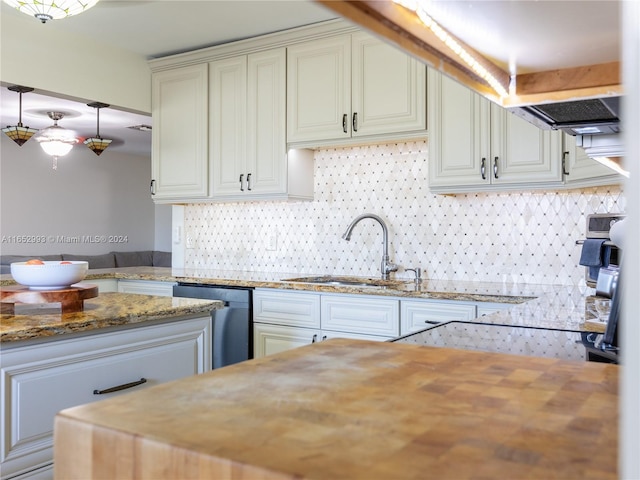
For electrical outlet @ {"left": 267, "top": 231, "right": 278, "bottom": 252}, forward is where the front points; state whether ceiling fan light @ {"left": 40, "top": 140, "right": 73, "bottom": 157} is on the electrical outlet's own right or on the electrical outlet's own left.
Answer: on the electrical outlet's own right

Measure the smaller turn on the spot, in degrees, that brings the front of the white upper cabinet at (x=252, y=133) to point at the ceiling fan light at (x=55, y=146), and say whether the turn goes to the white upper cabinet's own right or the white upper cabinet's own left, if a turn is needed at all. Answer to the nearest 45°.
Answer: approximately 90° to the white upper cabinet's own right

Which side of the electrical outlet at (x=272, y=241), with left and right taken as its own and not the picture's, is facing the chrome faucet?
left

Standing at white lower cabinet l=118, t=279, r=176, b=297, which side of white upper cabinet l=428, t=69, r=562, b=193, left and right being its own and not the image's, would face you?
right

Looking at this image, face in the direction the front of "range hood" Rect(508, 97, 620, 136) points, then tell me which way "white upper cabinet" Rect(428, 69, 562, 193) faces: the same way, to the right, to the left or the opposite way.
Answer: to the left

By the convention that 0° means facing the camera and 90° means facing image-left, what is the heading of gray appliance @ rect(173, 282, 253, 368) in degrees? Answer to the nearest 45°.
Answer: approximately 45°

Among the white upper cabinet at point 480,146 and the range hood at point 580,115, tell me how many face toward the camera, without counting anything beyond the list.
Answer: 1

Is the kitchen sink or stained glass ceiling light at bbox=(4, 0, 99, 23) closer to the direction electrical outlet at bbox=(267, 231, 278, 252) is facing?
the stained glass ceiling light

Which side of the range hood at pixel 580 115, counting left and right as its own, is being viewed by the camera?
left
